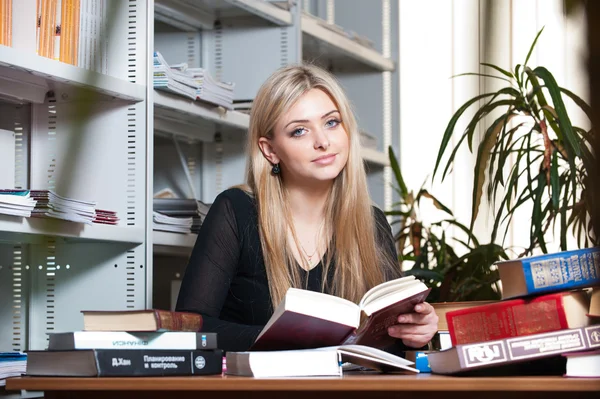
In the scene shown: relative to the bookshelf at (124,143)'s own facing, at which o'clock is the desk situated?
The desk is roughly at 1 o'clock from the bookshelf.

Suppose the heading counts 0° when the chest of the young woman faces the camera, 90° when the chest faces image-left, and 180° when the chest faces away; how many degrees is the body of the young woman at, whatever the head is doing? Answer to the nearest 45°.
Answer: approximately 315°
